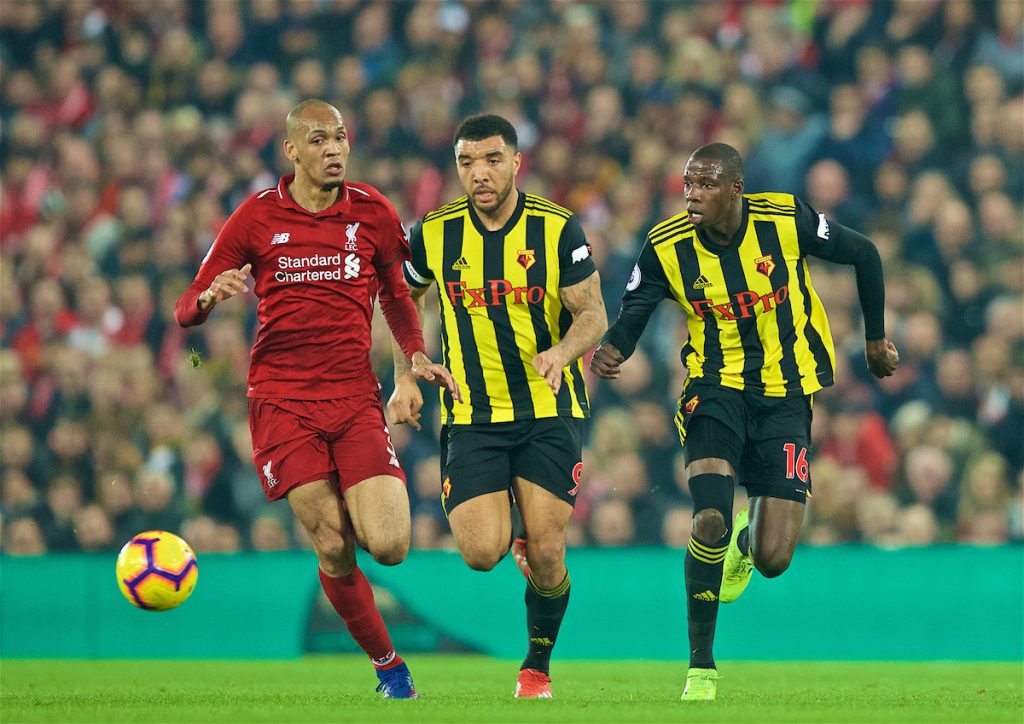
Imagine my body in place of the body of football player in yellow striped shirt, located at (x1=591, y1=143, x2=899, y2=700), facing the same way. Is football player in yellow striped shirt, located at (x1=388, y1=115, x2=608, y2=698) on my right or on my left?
on my right

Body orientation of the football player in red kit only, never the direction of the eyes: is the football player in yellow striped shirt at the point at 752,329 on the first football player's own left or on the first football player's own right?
on the first football player's own left

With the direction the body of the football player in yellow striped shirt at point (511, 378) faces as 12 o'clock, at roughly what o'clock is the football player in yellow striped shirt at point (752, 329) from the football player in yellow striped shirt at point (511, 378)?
the football player in yellow striped shirt at point (752, 329) is roughly at 9 o'clock from the football player in yellow striped shirt at point (511, 378).

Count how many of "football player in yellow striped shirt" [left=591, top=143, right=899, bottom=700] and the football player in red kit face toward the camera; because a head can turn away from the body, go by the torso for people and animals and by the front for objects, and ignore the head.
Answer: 2

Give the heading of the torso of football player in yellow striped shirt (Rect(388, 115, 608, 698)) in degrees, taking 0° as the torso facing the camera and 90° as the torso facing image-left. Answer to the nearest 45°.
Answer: approximately 0°

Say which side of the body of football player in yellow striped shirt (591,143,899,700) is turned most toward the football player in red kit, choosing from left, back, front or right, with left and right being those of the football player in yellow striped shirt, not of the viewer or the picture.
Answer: right

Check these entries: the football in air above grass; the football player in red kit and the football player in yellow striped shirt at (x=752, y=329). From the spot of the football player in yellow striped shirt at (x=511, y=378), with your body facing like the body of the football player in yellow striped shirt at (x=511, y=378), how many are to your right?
2

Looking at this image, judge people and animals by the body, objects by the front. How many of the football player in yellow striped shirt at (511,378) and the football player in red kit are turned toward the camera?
2
